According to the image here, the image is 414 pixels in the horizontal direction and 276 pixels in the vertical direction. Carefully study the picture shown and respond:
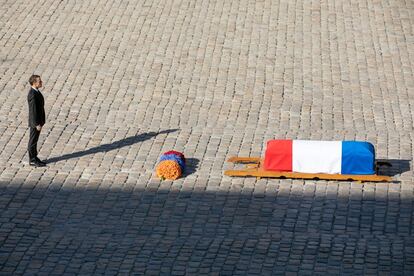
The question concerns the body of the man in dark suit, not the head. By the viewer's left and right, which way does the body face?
facing to the right of the viewer
